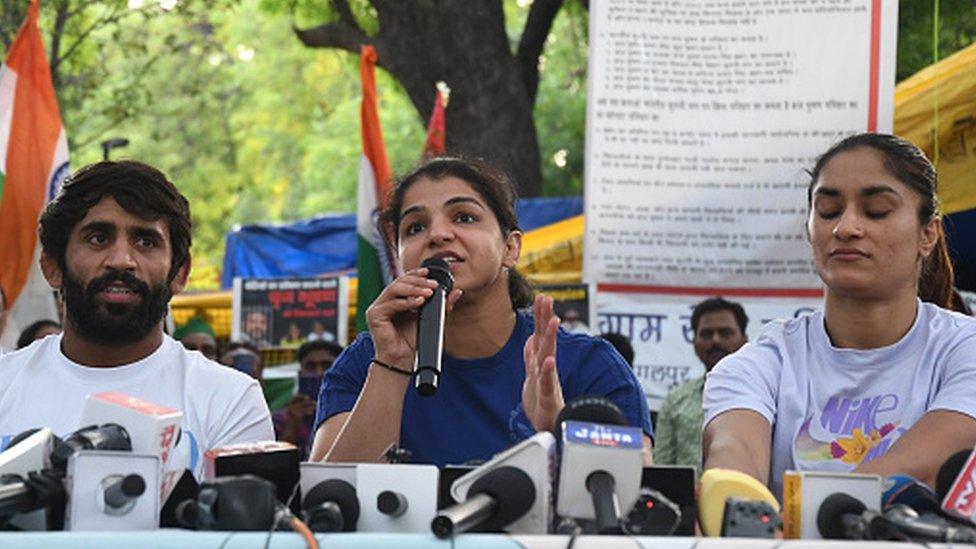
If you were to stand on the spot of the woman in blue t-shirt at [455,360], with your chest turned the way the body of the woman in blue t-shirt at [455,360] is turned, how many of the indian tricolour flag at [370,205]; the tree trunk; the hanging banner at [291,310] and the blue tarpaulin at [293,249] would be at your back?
4

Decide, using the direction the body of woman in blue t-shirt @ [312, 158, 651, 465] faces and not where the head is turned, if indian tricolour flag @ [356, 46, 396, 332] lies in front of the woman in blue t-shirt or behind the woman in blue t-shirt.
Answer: behind

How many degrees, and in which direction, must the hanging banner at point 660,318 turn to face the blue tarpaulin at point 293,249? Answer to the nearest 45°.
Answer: approximately 135° to its right

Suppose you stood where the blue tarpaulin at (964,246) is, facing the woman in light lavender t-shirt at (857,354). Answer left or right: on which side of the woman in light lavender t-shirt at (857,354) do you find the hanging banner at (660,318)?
right

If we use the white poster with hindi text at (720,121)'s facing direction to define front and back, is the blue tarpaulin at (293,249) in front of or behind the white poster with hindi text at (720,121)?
behind

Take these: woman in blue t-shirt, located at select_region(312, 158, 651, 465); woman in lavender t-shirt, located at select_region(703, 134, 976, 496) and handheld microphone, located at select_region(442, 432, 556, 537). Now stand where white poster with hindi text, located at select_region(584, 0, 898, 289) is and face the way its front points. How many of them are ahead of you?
3

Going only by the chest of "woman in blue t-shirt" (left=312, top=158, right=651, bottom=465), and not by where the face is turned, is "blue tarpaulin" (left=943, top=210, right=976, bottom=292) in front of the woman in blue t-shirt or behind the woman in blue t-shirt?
behind

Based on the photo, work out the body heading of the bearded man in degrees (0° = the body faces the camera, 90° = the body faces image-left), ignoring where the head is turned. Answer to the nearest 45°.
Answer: approximately 0°

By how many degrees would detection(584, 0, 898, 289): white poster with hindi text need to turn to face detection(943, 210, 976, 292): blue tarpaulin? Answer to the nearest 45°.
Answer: approximately 135° to its left
